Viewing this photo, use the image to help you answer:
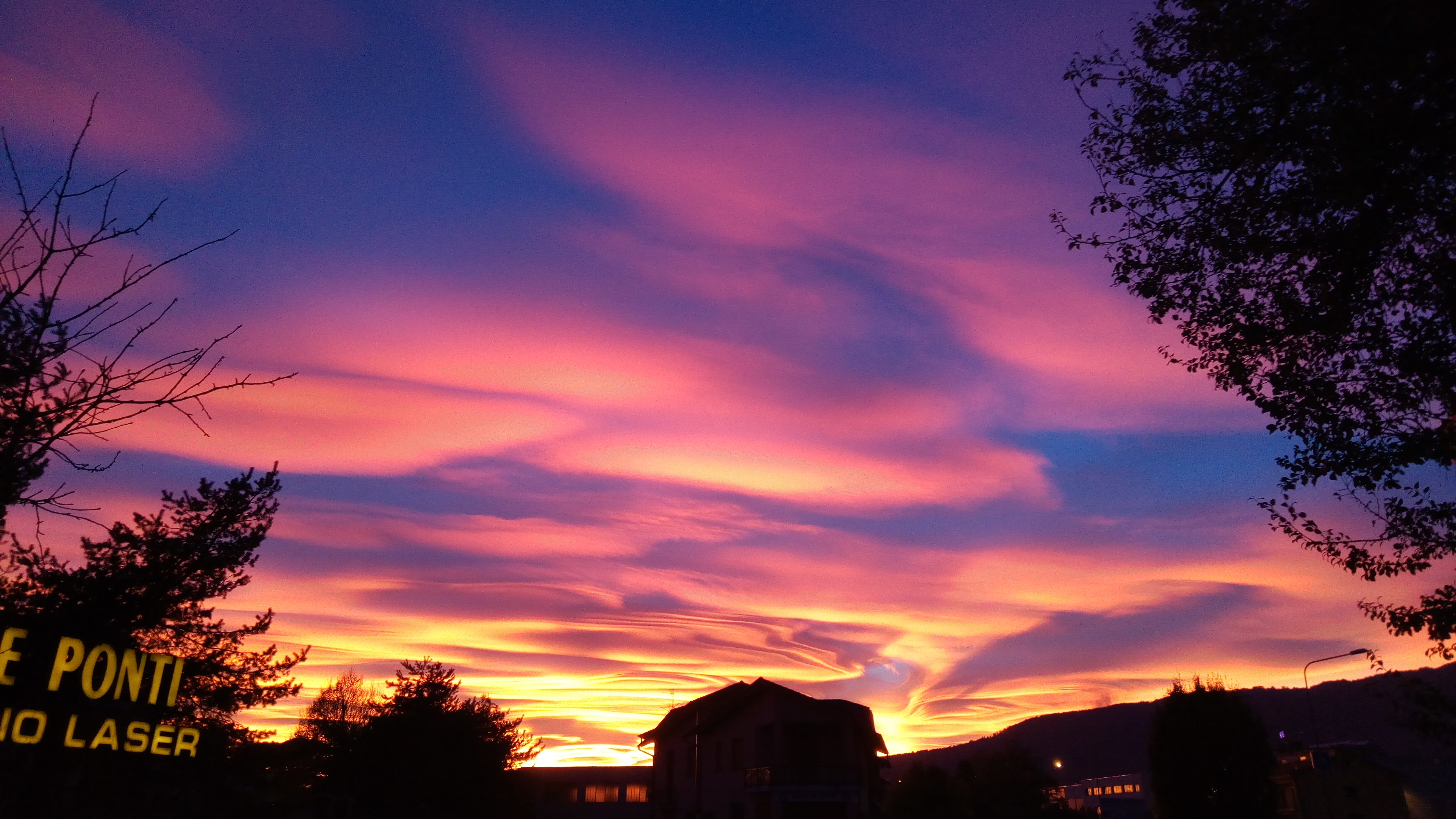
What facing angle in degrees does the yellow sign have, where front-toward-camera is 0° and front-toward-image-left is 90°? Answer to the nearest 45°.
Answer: approximately 315°

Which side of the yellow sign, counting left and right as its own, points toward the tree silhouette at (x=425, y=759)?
left

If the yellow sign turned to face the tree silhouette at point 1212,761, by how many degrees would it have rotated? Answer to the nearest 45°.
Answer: approximately 45° to its left
